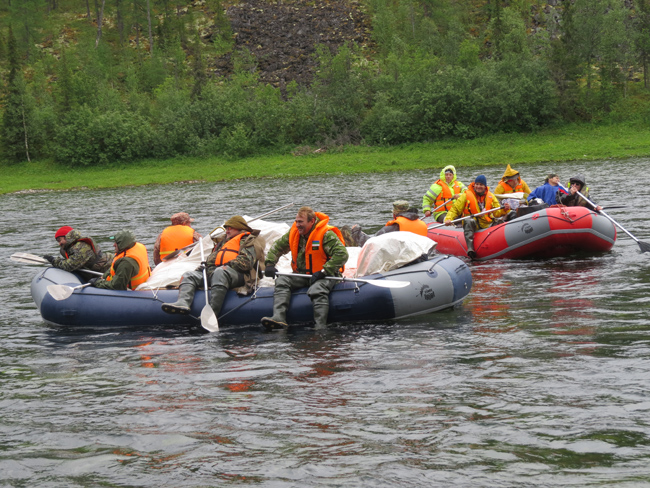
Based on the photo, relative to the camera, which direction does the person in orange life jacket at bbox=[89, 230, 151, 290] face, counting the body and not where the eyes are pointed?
to the viewer's left

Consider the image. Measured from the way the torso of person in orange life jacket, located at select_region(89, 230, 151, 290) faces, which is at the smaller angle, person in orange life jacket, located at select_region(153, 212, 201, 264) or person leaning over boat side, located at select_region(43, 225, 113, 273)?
the person leaning over boat side

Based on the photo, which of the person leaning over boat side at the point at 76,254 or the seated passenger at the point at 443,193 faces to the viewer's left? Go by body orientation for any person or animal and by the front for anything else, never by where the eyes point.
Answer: the person leaning over boat side

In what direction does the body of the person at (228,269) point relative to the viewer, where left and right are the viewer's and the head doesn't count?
facing the viewer and to the left of the viewer

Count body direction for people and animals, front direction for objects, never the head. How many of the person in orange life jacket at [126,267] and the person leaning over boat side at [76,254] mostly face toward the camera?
0

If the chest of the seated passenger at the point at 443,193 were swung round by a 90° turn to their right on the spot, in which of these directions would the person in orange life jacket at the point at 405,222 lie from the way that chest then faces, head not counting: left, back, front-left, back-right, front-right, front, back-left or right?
left

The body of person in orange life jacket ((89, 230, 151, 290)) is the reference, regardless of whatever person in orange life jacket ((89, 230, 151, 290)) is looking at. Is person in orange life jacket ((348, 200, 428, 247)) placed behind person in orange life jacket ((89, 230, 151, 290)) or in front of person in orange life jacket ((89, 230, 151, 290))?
behind

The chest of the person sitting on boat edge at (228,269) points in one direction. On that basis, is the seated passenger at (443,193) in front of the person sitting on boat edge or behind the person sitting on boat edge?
behind

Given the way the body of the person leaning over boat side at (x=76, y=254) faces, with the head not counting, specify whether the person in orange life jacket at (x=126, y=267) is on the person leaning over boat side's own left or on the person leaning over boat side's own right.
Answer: on the person leaning over boat side's own left

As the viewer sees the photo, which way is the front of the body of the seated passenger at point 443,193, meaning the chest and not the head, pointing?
toward the camera

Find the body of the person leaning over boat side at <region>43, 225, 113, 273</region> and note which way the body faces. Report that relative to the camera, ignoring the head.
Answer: to the viewer's left

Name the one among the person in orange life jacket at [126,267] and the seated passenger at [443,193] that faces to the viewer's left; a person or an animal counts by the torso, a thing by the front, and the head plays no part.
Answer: the person in orange life jacket

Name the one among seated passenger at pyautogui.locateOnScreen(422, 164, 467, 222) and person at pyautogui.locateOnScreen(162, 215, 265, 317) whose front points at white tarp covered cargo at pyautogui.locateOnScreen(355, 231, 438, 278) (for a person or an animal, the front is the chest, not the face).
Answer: the seated passenger

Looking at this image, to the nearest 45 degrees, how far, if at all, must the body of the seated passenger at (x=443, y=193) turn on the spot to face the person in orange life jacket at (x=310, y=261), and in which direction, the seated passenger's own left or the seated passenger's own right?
0° — they already face them
